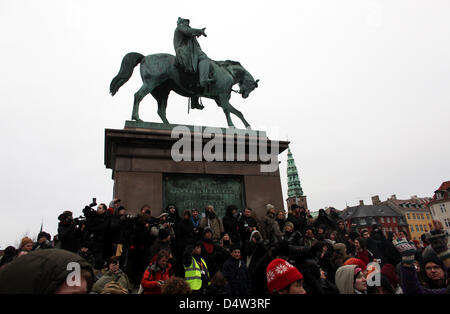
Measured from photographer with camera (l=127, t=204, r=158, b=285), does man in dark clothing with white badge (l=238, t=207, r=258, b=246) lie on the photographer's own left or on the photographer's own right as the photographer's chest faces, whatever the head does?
on the photographer's own left

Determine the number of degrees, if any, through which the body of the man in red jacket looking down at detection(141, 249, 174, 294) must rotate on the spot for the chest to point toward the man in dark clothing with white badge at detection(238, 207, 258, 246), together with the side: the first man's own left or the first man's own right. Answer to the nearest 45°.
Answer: approximately 90° to the first man's own left

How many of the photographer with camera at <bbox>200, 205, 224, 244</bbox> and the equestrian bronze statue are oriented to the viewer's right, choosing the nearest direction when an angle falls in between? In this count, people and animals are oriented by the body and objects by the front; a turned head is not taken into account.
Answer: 1

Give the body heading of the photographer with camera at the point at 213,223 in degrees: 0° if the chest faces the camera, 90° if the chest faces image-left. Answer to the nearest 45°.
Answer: approximately 45°

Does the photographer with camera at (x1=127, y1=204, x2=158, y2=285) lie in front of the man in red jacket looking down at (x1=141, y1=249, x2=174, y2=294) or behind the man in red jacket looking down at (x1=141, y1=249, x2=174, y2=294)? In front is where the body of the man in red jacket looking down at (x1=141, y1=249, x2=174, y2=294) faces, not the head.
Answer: behind

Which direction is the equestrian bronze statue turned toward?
to the viewer's right

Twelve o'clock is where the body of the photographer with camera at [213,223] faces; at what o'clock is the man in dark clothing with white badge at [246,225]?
the man in dark clothing with white badge at [246,225] is roughly at 8 o'clock from the photographer with camera at [213,223].

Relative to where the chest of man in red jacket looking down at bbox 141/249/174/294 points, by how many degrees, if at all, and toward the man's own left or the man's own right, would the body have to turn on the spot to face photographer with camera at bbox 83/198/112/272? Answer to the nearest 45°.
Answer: approximately 180°
